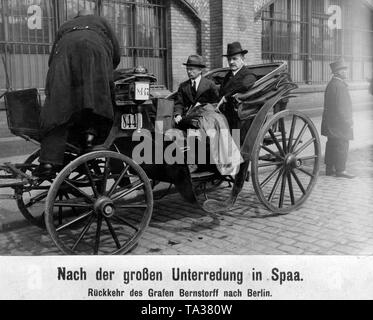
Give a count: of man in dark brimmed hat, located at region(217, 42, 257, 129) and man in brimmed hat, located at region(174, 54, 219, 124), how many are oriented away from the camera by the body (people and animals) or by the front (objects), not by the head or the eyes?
0

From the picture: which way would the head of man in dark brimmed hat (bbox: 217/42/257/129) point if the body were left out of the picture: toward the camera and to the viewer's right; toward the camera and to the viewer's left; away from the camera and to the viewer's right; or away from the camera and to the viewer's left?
toward the camera and to the viewer's left

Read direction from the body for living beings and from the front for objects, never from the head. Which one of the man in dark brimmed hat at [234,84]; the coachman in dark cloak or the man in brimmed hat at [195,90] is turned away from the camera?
the coachman in dark cloak

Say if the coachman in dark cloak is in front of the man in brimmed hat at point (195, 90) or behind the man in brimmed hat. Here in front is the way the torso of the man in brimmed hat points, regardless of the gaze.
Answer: in front

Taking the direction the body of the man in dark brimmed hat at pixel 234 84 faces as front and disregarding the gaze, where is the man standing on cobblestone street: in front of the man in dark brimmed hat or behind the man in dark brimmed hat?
behind

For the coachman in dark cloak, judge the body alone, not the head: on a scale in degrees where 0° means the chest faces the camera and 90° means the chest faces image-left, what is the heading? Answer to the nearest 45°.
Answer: approximately 180°

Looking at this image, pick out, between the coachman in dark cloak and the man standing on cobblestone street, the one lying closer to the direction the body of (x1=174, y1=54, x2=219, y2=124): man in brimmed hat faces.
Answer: the coachman in dark cloak

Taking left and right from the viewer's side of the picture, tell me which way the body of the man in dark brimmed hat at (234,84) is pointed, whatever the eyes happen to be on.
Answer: facing the viewer and to the left of the viewer

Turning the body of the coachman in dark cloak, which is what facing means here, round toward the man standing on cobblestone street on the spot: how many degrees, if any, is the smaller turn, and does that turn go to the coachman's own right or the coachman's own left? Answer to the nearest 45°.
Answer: approximately 45° to the coachman's own right

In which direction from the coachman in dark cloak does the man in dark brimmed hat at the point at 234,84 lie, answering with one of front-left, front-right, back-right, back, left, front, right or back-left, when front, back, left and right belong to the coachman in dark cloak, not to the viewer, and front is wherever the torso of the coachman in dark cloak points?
front-right

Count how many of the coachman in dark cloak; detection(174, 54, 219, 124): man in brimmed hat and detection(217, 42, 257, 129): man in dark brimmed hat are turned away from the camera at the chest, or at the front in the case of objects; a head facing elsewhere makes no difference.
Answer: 1

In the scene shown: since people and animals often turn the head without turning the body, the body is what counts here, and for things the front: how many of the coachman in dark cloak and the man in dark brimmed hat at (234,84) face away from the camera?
1

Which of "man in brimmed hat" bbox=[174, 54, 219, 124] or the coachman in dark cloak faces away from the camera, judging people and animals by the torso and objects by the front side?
the coachman in dark cloak

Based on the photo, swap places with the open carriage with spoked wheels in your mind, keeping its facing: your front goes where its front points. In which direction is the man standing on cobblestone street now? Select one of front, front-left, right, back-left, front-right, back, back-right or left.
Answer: back
